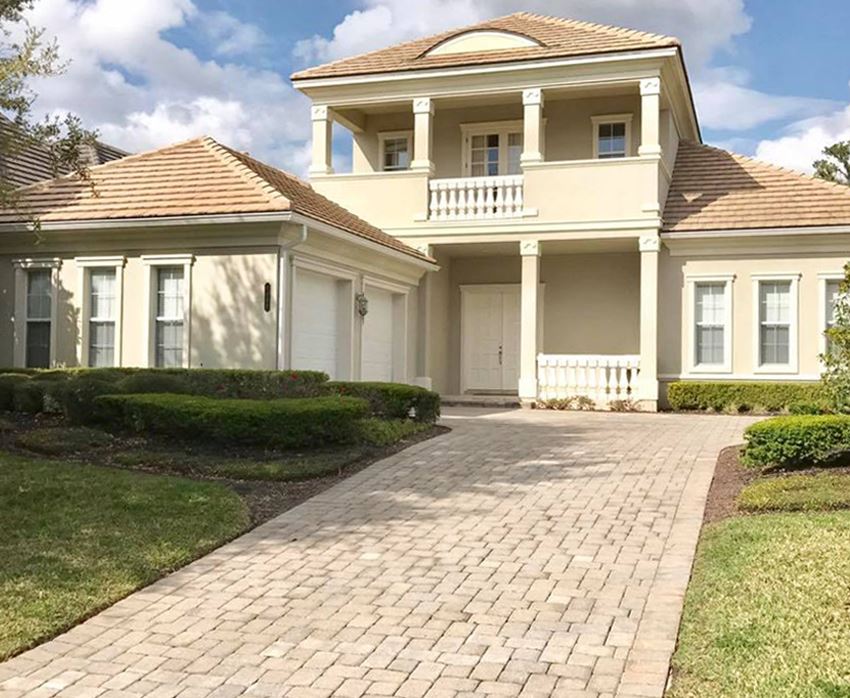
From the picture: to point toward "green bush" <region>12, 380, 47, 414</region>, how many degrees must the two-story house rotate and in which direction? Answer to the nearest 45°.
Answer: approximately 45° to its right

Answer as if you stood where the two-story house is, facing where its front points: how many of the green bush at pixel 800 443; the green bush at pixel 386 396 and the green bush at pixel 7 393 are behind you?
0

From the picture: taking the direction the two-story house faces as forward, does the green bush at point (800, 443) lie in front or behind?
in front

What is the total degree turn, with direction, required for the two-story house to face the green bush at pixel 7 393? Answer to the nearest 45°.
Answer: approximately 45° to its right

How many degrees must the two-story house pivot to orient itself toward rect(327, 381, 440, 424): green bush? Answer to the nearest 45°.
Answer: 0° — it already faces it

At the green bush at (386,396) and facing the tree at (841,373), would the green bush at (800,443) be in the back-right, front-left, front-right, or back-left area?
front-right

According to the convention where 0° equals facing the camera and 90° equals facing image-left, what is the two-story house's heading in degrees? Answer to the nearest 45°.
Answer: approximately 0°

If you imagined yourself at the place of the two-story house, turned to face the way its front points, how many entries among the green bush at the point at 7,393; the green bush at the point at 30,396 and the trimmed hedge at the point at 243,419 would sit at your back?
0

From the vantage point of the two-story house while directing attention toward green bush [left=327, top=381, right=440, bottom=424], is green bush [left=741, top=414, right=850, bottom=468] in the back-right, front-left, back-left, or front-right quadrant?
front-left

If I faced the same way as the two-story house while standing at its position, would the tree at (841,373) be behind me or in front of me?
in front

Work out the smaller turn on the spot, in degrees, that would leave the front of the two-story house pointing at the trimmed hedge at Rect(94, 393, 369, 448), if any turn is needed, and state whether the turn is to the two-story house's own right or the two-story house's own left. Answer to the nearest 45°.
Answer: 0° — it already faces it
